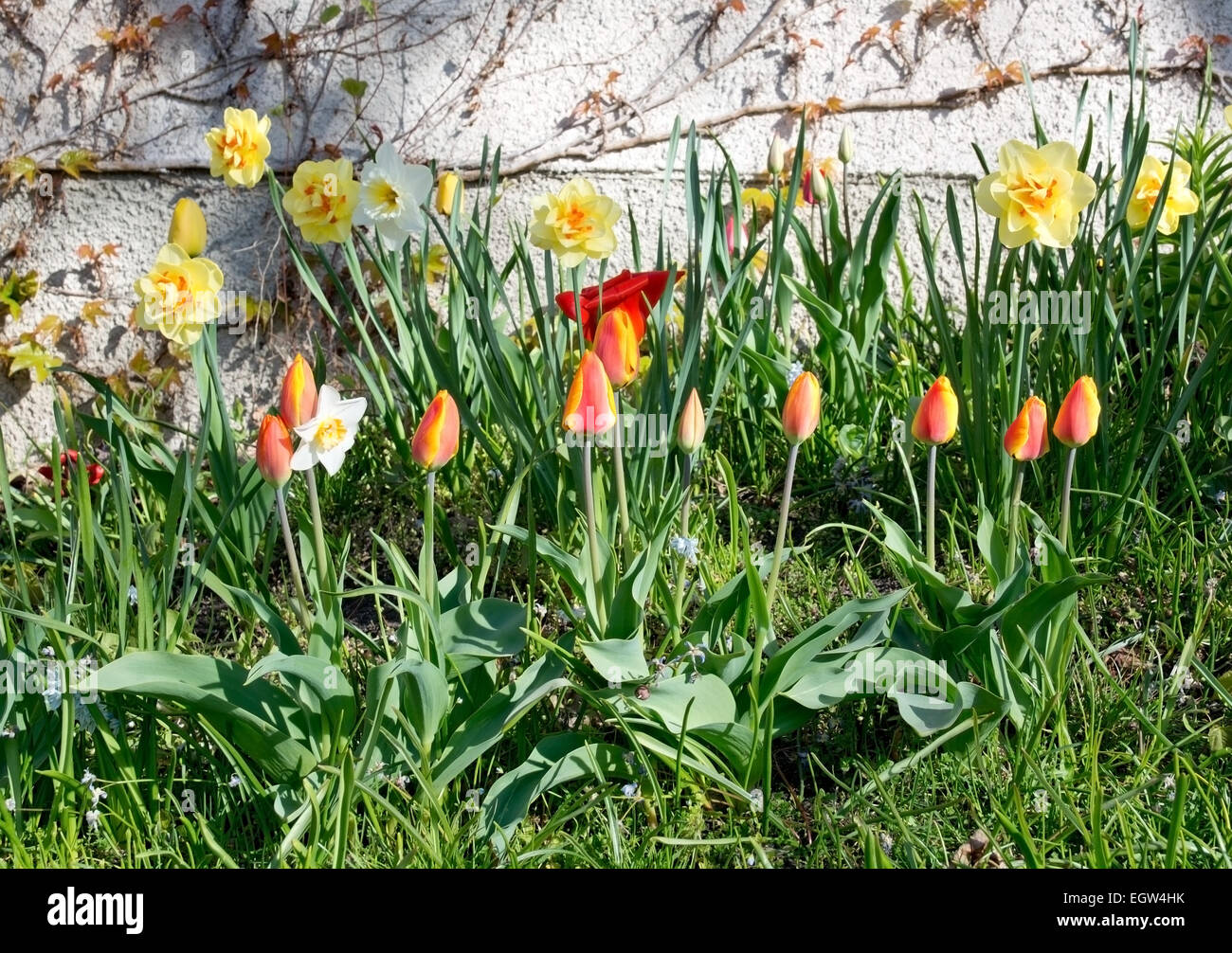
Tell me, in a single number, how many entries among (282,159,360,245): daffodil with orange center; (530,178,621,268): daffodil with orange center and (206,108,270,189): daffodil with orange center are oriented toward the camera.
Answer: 3

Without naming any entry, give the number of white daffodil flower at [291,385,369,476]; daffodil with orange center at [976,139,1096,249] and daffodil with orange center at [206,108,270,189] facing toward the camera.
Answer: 3

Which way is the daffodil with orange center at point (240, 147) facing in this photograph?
toward the camera

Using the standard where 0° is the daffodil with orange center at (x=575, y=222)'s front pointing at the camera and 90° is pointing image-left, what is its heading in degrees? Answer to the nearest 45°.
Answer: approximately 0°

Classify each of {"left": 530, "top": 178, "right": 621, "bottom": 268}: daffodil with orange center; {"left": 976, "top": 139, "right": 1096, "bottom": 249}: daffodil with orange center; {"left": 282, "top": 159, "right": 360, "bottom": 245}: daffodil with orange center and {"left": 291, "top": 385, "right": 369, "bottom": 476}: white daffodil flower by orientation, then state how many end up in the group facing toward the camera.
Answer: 4

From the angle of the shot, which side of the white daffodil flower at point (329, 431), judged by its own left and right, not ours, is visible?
front
